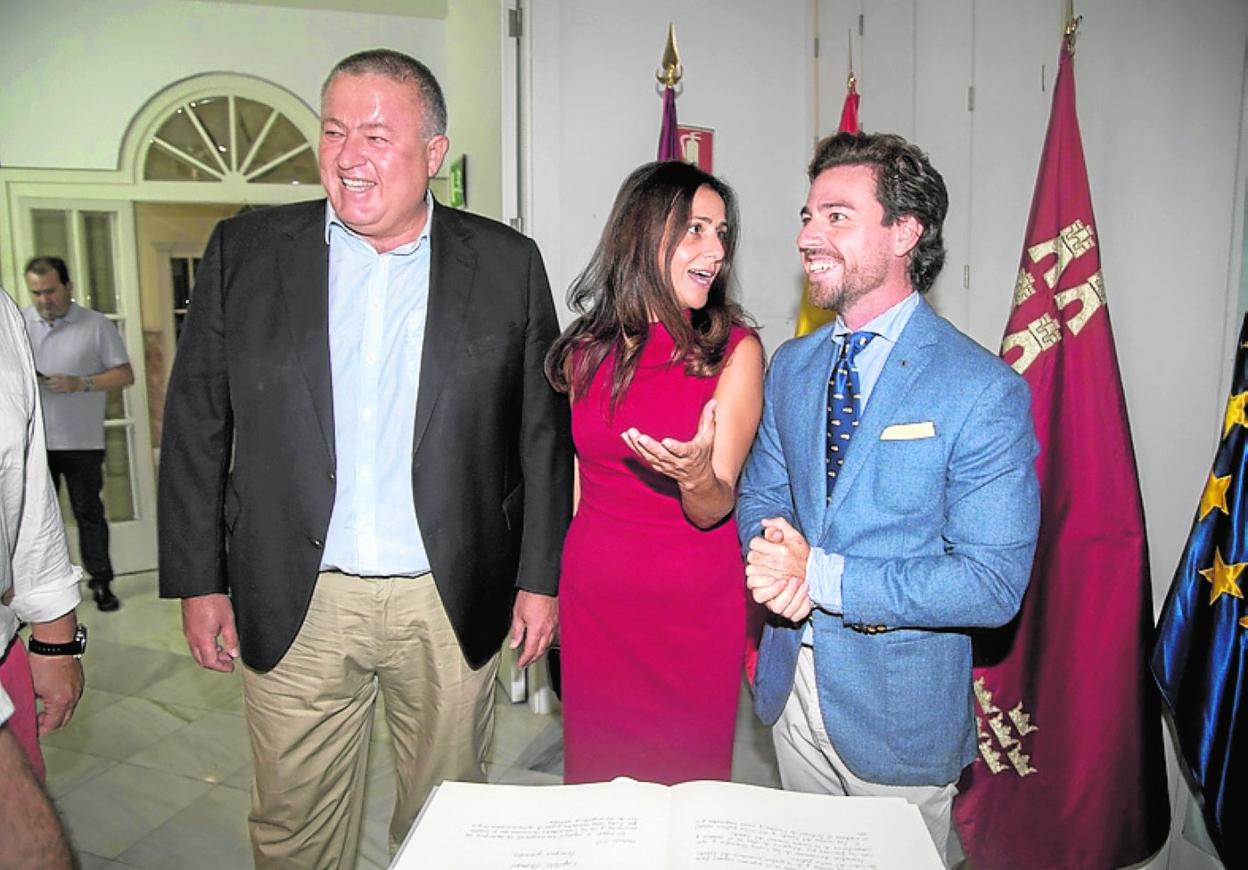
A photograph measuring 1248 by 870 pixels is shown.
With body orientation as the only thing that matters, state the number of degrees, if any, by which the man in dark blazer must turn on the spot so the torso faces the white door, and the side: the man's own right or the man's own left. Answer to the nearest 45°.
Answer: approximately 180°

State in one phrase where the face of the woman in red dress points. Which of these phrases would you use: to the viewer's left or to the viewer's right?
to the viewer's right

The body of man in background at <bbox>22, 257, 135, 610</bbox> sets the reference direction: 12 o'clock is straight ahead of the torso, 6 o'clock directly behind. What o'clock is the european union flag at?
The european union flag is roughly at 10 o'clock from the man in background.

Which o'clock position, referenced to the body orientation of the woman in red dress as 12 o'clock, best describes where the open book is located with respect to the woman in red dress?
The open book is roughly at 12 o'clock from the woman in red dress.

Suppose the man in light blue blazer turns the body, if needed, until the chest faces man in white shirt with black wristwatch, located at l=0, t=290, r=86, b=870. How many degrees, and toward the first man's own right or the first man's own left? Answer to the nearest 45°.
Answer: approximately 45° to the first man's own right

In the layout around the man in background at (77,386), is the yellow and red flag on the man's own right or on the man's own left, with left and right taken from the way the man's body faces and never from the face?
on the man's own left

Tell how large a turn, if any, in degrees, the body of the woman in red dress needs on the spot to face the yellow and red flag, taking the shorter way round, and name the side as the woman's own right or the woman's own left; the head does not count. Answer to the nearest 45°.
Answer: approximately 135° to the woman's own left
